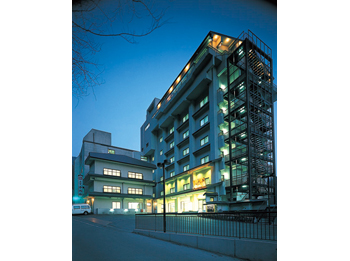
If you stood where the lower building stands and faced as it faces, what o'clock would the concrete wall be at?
The concrete wall is roughly at 12 o'clock from the lower building.

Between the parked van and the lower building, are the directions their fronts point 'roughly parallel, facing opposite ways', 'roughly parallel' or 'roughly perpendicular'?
roughly perpendicular

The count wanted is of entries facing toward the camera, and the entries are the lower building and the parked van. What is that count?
1

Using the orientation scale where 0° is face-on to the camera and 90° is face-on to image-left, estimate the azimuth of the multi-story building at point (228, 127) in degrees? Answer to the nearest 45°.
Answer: approximately 45°

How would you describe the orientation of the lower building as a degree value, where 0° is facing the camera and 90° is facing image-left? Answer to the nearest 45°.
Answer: approximately 0°
